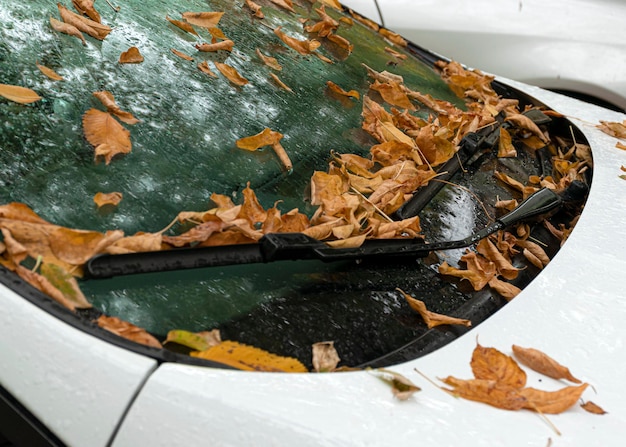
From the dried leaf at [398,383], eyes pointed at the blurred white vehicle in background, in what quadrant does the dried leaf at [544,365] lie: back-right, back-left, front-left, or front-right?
front-right

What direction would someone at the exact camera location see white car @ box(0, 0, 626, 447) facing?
facing the viewer and to the right of the viewer

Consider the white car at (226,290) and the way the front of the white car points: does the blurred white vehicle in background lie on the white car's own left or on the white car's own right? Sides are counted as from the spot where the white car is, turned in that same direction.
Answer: on the white car's own left

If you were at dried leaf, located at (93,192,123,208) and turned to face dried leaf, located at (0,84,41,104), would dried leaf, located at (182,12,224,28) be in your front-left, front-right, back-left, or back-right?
front-right

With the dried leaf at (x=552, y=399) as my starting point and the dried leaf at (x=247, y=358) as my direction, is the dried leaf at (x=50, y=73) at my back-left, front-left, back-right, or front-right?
front-right
